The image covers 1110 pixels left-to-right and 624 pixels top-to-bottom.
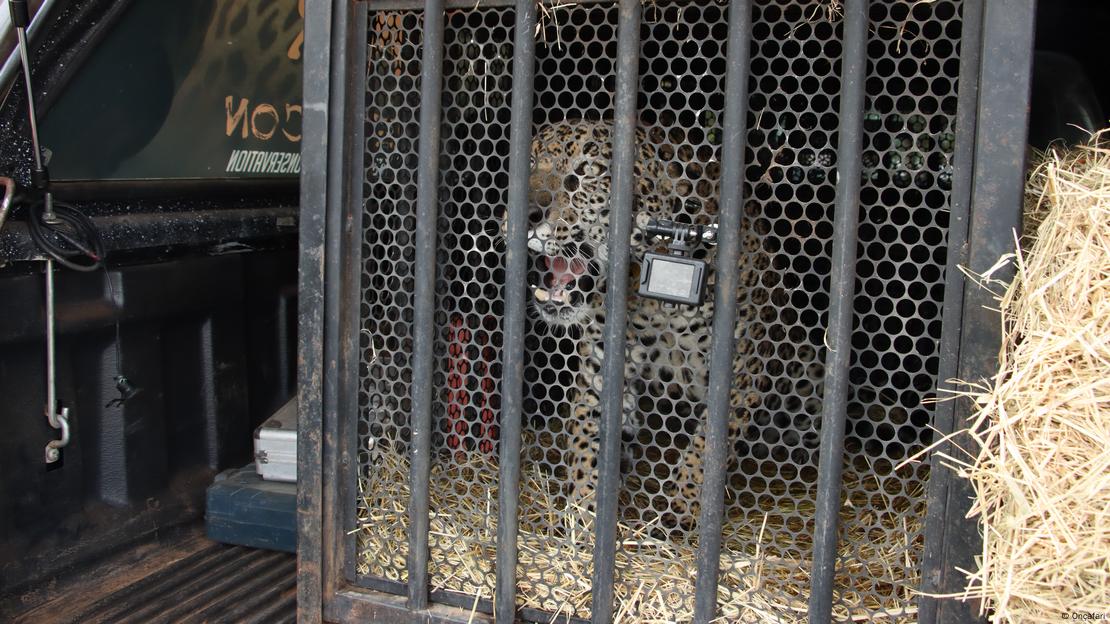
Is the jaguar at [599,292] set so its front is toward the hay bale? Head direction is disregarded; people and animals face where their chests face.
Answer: no

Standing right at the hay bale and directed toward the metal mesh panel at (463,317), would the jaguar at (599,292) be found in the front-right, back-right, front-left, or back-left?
front-right

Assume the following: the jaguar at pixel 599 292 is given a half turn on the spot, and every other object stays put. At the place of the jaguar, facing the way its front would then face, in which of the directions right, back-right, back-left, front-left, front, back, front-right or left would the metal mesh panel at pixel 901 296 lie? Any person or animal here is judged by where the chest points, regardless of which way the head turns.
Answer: right

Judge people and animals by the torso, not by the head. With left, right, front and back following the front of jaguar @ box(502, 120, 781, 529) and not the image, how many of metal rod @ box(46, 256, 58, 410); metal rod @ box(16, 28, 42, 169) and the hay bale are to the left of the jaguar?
1

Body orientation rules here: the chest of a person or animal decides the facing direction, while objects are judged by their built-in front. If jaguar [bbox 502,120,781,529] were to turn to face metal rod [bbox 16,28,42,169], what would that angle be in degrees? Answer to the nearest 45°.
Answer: approximately 45° to its right

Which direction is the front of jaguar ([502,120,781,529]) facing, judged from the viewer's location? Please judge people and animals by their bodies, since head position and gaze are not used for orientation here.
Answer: facing the viewer and to the left of the viewer

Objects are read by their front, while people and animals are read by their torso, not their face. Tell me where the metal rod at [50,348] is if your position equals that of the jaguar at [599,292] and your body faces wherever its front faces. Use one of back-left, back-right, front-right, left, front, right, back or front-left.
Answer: front-right
